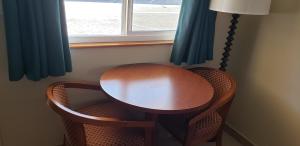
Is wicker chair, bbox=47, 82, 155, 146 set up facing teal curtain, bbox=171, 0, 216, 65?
yes

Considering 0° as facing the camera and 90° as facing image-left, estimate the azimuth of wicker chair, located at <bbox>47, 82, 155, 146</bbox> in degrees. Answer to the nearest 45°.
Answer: approximately 225°

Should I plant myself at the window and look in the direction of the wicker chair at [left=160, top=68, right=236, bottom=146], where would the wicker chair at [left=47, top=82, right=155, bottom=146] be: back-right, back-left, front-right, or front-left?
front-right

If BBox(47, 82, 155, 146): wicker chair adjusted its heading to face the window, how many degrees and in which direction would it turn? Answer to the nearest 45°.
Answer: approximately 45° to its left

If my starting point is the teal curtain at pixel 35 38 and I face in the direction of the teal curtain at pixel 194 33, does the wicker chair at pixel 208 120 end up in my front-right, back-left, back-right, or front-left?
front-right

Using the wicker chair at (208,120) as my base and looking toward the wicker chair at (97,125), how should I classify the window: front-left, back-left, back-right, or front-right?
front-right
